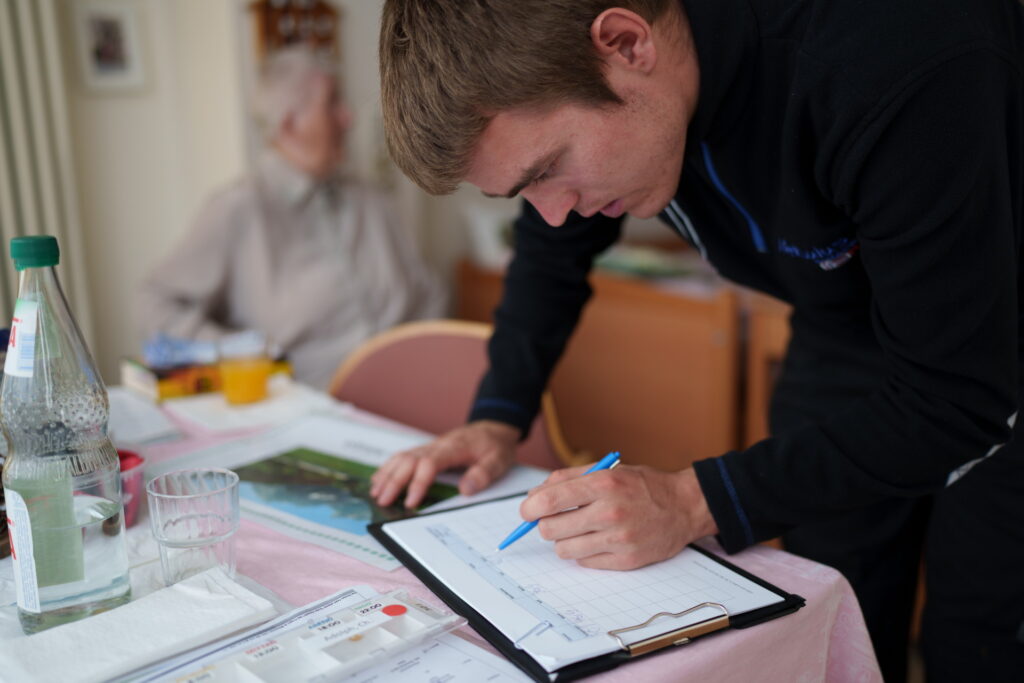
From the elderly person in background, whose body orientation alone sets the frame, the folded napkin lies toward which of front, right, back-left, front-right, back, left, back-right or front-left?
front-right

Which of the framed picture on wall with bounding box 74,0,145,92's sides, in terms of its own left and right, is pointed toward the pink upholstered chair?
front

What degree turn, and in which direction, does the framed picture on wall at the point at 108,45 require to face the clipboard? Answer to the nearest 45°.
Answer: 0° — it already faces it

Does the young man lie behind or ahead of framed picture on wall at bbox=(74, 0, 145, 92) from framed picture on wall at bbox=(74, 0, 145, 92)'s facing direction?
ahead

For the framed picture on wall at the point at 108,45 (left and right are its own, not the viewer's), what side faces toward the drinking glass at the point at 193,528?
front

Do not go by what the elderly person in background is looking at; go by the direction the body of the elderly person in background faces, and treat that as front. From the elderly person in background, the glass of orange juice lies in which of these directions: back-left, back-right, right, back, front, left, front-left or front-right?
front-right

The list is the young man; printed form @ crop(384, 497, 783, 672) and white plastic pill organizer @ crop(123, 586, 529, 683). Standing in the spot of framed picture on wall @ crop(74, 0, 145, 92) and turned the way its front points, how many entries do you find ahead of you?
3

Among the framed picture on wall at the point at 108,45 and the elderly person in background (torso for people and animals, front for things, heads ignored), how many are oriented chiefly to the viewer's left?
0

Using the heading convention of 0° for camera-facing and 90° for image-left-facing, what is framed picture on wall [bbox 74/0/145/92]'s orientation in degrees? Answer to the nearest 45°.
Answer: approximately 0°

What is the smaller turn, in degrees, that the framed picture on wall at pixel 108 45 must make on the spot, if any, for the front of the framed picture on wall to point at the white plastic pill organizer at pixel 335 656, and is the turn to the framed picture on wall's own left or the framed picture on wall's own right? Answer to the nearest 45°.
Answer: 0° — it already faces it

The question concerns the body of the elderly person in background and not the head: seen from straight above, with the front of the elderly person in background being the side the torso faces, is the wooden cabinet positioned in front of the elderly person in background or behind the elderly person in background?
in front

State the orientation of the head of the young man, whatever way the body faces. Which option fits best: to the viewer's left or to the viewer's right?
to the viewer's left
